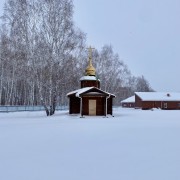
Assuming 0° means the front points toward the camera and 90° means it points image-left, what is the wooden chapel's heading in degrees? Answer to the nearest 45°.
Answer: approximately 0°
